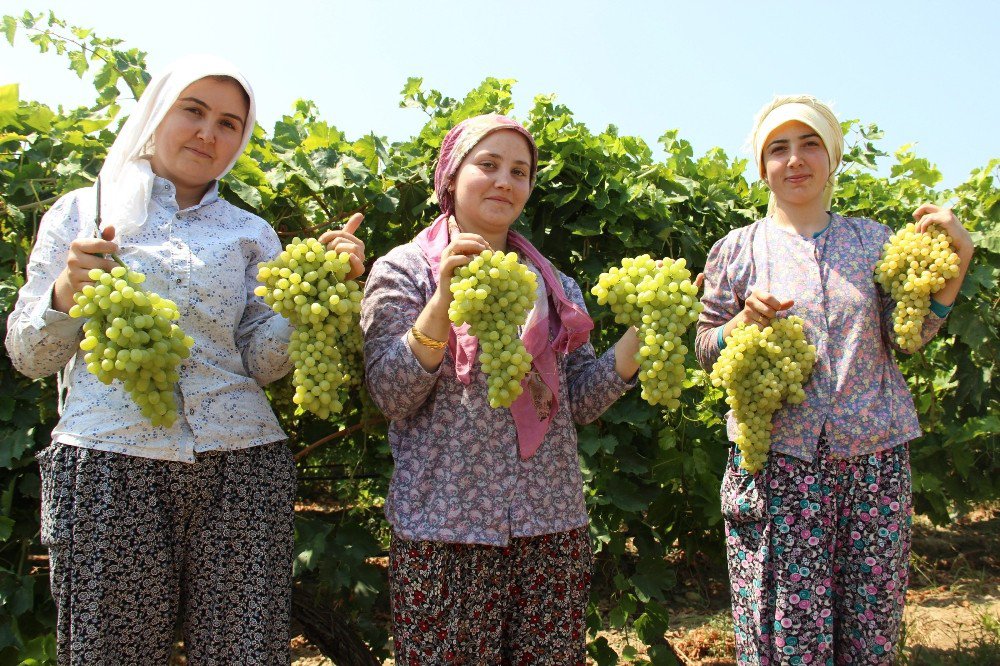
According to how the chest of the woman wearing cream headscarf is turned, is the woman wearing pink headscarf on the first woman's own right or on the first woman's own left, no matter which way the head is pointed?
on the first woman's own right

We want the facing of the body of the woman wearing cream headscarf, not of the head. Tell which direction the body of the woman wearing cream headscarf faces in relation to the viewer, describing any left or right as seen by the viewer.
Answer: facing the viewer

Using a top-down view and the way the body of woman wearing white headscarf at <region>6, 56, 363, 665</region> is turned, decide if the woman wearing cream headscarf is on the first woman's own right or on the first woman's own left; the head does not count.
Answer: on the first woman's own left

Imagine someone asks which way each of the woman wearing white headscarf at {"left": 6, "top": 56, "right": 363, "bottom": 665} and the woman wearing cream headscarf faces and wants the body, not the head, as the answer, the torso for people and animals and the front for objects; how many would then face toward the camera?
2

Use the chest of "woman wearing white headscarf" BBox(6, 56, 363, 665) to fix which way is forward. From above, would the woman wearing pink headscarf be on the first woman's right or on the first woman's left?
on the first woman's left
